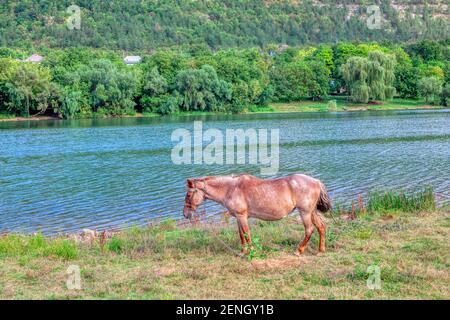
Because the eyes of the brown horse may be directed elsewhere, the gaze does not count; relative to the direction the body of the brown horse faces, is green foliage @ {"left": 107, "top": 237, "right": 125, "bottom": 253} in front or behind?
in front

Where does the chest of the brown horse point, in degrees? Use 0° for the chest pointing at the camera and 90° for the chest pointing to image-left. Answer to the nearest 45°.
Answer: approximately 90°
